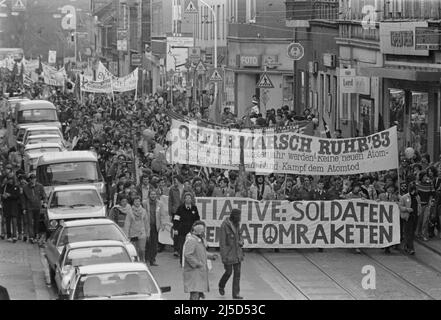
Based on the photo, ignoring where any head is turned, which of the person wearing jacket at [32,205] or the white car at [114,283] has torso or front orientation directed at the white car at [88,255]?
the person wearing jacket

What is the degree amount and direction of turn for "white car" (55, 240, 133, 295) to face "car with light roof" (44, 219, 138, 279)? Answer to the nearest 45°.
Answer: approximately 180°

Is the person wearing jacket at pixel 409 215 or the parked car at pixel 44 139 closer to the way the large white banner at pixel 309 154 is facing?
the person wearing jacket

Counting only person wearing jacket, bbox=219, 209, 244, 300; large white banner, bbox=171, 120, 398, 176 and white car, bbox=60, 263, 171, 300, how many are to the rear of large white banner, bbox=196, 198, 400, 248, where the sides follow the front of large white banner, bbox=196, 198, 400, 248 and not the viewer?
1

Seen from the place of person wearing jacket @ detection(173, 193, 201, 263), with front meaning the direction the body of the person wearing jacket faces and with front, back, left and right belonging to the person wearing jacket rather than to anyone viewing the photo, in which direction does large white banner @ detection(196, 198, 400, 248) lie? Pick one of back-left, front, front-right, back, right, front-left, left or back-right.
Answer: back-left

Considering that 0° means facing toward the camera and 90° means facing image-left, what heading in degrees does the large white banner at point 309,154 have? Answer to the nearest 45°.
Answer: approximately 0°

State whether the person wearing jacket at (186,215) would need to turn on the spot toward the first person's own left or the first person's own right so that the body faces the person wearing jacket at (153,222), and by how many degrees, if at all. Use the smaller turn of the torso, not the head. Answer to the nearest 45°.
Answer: approximately 135° to the first person's own right
